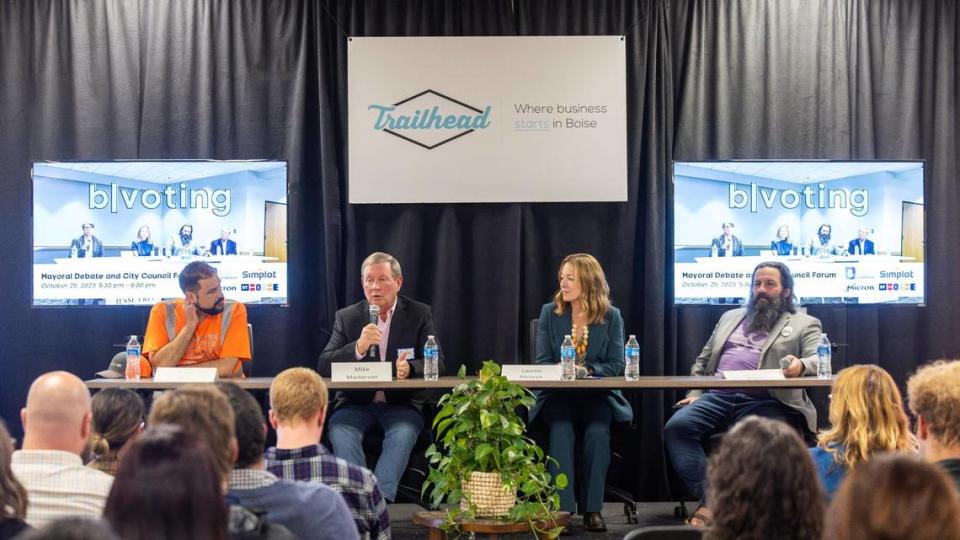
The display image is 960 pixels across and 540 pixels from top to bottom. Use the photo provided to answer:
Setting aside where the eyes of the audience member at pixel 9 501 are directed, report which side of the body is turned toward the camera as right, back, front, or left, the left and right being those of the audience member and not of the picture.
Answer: back

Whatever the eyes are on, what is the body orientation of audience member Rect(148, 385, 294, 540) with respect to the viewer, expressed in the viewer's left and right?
facing away from the viewer

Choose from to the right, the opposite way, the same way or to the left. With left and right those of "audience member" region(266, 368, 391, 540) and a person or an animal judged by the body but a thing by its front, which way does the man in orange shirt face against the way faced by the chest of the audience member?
the opposite way

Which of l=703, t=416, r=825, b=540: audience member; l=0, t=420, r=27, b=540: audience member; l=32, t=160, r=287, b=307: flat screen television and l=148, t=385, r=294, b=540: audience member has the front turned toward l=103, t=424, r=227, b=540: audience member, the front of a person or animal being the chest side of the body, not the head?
the flat screen television

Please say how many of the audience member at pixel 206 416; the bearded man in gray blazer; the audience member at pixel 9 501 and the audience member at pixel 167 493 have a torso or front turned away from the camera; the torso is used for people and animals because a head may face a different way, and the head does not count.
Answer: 3

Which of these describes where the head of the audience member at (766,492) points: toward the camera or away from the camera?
away from the camera

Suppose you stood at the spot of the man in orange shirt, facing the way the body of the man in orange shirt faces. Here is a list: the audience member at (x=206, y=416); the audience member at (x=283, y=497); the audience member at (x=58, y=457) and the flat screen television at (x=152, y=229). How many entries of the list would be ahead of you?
3

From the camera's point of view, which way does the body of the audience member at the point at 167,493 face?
away from the camera

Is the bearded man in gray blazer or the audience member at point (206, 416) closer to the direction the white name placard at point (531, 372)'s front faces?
the audience member

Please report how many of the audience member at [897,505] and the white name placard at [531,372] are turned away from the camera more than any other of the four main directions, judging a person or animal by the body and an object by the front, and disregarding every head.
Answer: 1

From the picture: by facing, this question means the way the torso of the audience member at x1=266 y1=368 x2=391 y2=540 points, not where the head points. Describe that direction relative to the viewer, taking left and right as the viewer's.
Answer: facing away from the viewer

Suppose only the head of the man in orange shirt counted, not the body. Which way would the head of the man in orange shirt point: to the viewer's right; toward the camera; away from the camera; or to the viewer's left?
to the viewer's right

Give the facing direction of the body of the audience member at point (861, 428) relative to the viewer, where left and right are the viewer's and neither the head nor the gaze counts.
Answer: facing away from the viewer
